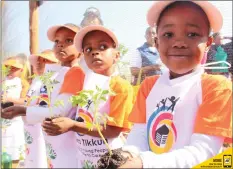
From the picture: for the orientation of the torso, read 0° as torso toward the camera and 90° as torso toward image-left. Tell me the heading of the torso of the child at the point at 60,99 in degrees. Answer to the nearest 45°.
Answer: approximately 45°

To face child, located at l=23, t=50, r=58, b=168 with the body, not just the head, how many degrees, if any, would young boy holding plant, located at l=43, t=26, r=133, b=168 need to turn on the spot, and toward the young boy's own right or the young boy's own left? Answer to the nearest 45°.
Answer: approximately 90° to the young boy's own right

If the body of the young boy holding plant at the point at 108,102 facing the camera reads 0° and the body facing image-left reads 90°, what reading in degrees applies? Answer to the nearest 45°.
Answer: approximately 45°

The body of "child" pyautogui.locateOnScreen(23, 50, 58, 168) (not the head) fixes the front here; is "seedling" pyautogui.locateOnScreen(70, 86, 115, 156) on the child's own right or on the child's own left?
on the child's own left

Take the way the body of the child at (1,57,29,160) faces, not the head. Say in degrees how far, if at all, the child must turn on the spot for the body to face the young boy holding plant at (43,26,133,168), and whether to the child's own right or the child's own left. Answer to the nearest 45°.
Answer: approximately 90° to the child's own left

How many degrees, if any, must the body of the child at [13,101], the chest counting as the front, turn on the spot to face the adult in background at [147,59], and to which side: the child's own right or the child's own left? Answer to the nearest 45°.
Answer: approximately 90° to the child's own left

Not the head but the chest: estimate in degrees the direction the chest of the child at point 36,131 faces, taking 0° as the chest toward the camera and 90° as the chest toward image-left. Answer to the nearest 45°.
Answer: approximately 45°
